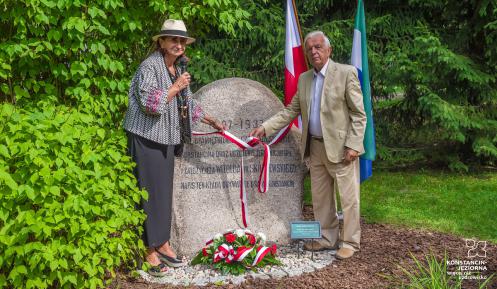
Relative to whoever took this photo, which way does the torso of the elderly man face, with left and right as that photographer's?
facing the viewer and to the left of the viewer

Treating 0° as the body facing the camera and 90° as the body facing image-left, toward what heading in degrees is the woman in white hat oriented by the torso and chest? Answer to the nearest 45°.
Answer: approximately 315°

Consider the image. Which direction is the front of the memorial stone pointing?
toward the camera

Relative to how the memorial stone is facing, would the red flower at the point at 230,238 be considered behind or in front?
in front

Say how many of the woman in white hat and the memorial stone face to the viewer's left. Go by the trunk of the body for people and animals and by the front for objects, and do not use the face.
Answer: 0

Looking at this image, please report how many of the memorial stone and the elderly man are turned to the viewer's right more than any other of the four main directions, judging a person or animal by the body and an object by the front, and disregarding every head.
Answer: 0
